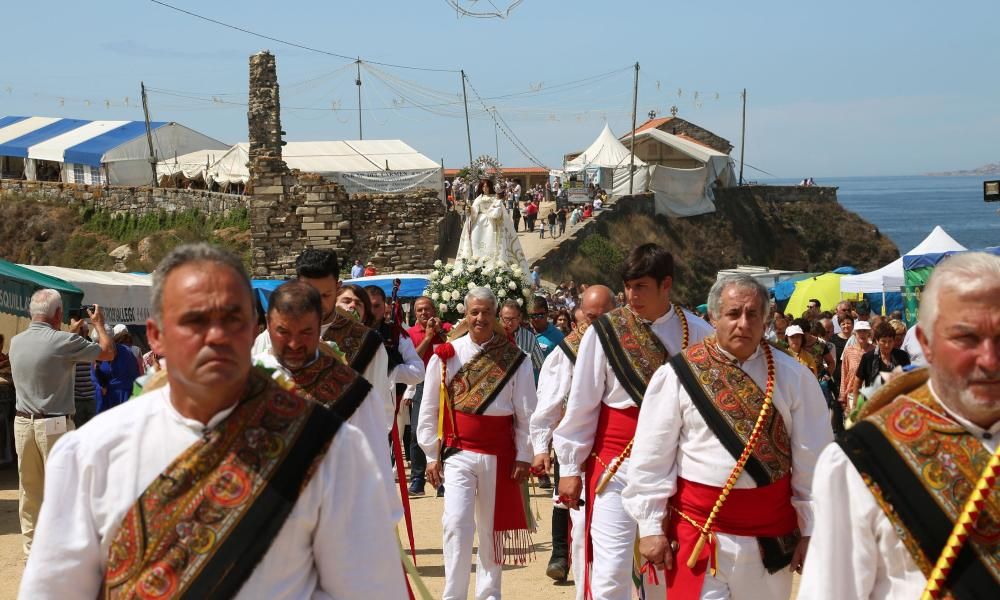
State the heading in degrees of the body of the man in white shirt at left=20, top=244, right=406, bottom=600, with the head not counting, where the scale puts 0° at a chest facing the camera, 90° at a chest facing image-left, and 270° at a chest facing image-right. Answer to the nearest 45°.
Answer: approximately 0°

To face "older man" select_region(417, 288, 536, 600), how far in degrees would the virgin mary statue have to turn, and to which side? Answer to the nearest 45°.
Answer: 0° — it already faces them

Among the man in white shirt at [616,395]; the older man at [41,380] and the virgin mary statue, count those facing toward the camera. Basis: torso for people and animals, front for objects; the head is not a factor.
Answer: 2

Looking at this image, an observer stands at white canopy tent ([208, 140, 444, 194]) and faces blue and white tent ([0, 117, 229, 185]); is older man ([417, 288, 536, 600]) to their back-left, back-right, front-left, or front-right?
back-left

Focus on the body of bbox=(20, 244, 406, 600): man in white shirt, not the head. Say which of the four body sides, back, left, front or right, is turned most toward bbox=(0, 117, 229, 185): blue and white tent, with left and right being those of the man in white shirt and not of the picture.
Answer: back

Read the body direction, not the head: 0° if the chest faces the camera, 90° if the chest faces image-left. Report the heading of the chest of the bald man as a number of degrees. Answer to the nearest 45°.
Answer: approximately 0°

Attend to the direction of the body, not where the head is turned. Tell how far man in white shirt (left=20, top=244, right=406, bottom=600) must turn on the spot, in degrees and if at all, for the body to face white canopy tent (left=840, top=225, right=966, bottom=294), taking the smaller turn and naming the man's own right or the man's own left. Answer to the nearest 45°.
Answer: approximately 135° to the man's own left

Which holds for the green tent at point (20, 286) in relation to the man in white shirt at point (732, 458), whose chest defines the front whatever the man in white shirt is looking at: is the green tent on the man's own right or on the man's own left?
on the man's own right

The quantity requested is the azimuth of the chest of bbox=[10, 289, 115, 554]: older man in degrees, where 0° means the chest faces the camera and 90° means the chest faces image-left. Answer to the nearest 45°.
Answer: approximately 225°

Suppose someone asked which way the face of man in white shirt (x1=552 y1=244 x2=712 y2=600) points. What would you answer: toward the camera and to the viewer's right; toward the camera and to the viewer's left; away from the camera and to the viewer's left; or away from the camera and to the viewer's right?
toward the camera and to the viewer's left
